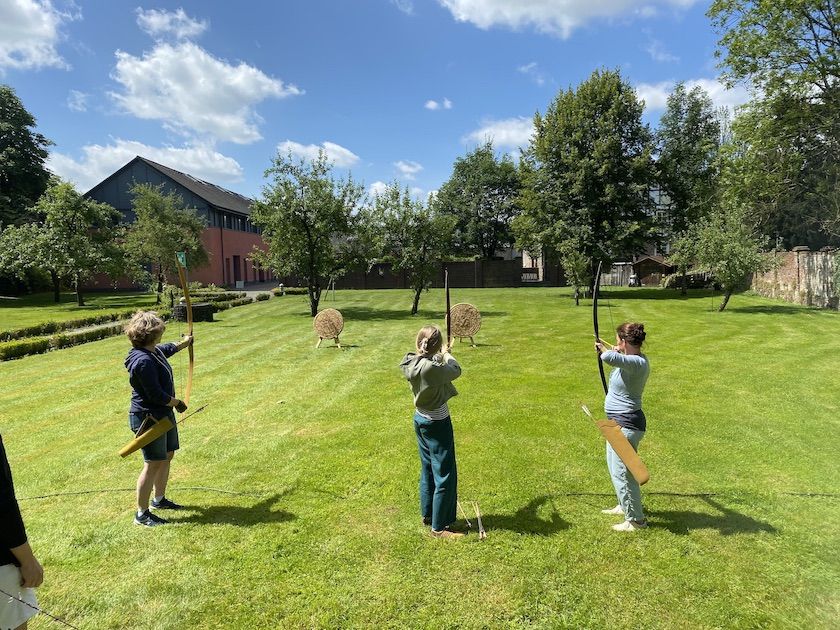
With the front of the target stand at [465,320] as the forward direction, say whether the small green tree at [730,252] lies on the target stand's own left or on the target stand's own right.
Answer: on the target stand's own left

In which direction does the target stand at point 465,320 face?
toward the camera

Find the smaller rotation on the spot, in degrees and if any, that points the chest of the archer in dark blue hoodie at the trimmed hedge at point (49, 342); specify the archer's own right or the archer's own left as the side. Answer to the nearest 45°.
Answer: approximately 90° to the archer's own left

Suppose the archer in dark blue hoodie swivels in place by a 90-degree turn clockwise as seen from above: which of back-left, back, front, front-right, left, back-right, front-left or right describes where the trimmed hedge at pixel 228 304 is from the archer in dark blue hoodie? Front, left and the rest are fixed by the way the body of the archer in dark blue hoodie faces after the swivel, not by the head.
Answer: back

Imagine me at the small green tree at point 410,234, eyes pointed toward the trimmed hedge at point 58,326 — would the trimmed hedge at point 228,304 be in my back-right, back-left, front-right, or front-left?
front-right

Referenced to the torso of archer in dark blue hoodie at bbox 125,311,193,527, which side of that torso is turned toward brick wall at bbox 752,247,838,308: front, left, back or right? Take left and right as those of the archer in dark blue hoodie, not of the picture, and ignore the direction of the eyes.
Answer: front

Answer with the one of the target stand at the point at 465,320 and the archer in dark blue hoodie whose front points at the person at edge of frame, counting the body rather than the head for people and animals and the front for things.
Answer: the target stand

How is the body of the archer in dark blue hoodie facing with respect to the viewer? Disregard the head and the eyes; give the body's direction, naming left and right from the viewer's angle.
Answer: facing to the right of the viewer

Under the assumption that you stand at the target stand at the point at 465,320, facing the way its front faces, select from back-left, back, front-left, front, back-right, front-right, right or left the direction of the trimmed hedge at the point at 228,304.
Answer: back-right

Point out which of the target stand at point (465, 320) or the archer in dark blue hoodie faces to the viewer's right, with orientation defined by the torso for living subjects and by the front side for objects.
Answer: the archer in dark blue hoodie

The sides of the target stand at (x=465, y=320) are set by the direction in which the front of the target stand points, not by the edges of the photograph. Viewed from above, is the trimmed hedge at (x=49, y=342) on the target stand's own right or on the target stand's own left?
on the target stand's own right

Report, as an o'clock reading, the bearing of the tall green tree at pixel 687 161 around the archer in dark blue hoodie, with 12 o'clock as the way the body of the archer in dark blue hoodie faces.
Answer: The tall green tree is roughly at 11 o'clock from the archer in dark blue hoodie.

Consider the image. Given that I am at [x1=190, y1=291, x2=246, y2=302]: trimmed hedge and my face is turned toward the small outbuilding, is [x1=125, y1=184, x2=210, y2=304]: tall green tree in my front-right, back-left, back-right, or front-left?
back-left

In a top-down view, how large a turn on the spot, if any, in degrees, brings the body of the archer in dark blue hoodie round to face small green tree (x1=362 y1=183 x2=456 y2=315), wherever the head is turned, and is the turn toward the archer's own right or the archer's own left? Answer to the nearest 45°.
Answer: approximately 45° to the archer's own left

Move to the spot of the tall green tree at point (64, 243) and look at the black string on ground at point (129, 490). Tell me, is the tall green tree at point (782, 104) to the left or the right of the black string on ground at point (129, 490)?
left
